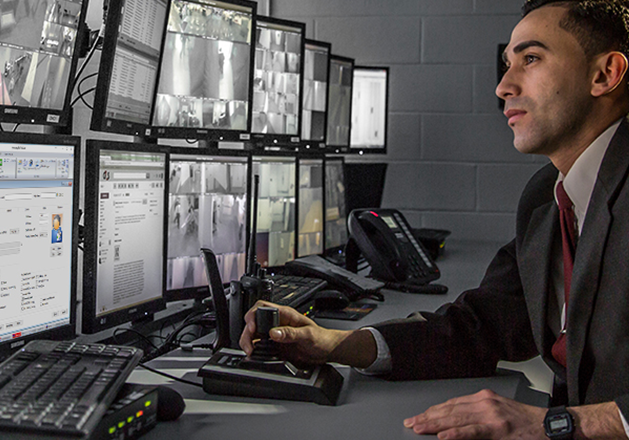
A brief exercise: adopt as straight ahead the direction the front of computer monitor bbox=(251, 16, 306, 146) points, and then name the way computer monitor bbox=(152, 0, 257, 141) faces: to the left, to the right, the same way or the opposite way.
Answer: the same way

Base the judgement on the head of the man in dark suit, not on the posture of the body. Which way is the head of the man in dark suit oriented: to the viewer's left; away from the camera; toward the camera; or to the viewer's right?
to the viewer's left

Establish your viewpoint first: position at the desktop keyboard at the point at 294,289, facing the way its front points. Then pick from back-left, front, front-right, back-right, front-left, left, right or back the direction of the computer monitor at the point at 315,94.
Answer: back-left

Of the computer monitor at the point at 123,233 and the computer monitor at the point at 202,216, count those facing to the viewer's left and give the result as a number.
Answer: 0

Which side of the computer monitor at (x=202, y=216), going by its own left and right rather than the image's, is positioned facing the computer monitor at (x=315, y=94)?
left

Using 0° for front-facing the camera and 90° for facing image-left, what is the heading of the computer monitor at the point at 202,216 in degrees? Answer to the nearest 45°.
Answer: approximately 315°

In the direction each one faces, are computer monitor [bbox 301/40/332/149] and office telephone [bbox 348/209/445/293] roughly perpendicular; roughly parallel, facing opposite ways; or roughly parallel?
roughly parallel

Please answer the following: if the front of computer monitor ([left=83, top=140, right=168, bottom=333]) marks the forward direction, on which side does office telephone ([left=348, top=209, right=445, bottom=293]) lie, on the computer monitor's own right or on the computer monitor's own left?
on the computer monitor's own left

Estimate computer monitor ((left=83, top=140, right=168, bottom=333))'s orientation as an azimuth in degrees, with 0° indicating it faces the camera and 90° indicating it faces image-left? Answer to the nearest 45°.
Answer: approximately 315°

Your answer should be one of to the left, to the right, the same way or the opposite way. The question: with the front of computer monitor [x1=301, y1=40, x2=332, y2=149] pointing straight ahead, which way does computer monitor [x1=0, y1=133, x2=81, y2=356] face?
the same way

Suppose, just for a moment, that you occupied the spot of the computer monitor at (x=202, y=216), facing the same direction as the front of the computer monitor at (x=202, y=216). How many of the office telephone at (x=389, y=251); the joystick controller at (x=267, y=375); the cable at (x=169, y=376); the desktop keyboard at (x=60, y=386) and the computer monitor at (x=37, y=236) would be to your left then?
1

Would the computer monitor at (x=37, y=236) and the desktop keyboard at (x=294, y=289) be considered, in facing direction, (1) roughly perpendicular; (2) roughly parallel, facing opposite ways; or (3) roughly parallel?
roughly parallel

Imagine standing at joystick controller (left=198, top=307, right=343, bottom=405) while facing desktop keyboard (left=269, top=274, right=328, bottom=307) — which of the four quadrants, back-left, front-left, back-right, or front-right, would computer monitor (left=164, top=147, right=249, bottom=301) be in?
front-left

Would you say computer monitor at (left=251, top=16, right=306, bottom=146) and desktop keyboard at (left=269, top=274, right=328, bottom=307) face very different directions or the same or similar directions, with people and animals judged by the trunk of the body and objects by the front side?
same or similar directions

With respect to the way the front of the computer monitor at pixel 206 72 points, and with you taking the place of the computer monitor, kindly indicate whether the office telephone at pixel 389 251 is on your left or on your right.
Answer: on your left

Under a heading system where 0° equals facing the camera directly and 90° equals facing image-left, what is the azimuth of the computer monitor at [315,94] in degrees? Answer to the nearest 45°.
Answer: approximately 315°

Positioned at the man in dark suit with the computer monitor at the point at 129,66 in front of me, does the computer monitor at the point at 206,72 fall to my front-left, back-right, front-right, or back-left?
front-right

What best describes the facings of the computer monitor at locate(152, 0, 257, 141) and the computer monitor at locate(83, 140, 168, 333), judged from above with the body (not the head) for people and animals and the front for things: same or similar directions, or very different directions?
same or similar directions
